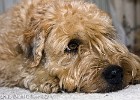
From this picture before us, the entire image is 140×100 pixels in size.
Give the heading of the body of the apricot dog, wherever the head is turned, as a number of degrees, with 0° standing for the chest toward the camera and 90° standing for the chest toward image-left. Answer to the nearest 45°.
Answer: approximately 315°
